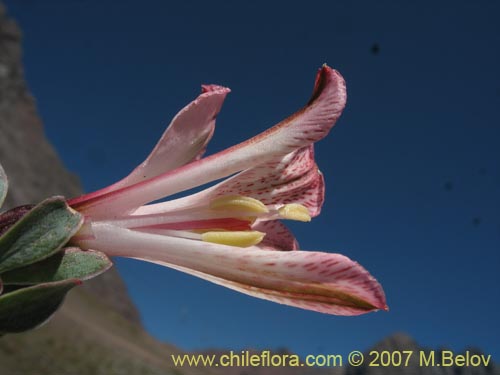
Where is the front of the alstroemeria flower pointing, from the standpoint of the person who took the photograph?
facing to the right of the viewer
